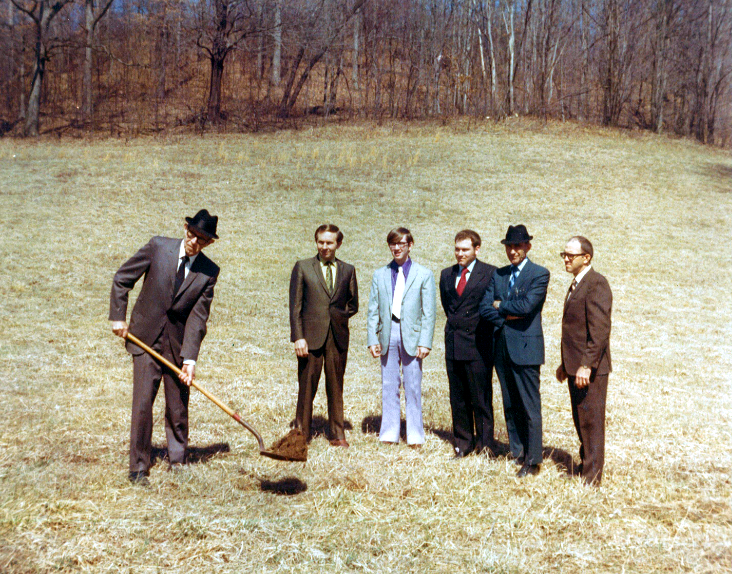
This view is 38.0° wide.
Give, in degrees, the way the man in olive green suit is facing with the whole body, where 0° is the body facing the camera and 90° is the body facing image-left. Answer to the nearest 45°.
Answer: approximately 0°

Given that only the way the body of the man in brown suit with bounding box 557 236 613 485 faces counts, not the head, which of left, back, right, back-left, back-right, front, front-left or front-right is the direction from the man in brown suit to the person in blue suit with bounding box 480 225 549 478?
right

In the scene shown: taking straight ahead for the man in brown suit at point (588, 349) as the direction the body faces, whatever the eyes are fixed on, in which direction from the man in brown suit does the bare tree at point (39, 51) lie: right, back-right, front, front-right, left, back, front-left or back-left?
right

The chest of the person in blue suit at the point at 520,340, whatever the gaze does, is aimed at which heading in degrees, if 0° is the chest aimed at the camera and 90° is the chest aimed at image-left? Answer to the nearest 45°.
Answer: approximately 45°

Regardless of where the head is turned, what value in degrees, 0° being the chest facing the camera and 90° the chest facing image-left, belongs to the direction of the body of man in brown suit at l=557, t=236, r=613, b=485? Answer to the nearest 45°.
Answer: approximately 45°

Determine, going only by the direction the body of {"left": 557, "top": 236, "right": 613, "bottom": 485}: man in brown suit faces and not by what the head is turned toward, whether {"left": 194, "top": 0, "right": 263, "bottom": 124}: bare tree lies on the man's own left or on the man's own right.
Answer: on the man's own right

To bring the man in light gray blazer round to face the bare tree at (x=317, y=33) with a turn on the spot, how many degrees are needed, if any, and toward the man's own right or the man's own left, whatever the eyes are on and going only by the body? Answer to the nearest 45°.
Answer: approximately 180°

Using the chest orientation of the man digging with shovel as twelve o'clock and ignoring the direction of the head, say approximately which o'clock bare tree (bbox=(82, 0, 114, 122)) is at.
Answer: The bare tree is roughly at 6 o'clock from the man digging with shovel.

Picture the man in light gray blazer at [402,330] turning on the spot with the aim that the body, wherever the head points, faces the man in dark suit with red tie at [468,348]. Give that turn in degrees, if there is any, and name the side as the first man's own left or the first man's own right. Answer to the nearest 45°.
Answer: approximately 45° to the first man's own left

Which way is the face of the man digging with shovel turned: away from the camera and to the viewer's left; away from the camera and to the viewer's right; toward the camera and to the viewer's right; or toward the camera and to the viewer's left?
toward the camera and to the viewer's right

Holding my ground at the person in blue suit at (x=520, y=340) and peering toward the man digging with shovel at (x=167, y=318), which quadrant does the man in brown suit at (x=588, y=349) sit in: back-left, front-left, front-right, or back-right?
back-left

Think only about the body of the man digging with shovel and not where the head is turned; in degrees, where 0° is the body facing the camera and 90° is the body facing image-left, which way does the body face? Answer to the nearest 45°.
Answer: approximately 0°
